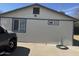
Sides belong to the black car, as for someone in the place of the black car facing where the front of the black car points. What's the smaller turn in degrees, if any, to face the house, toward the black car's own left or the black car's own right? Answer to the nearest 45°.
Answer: approximately 45° to the black car's own left
